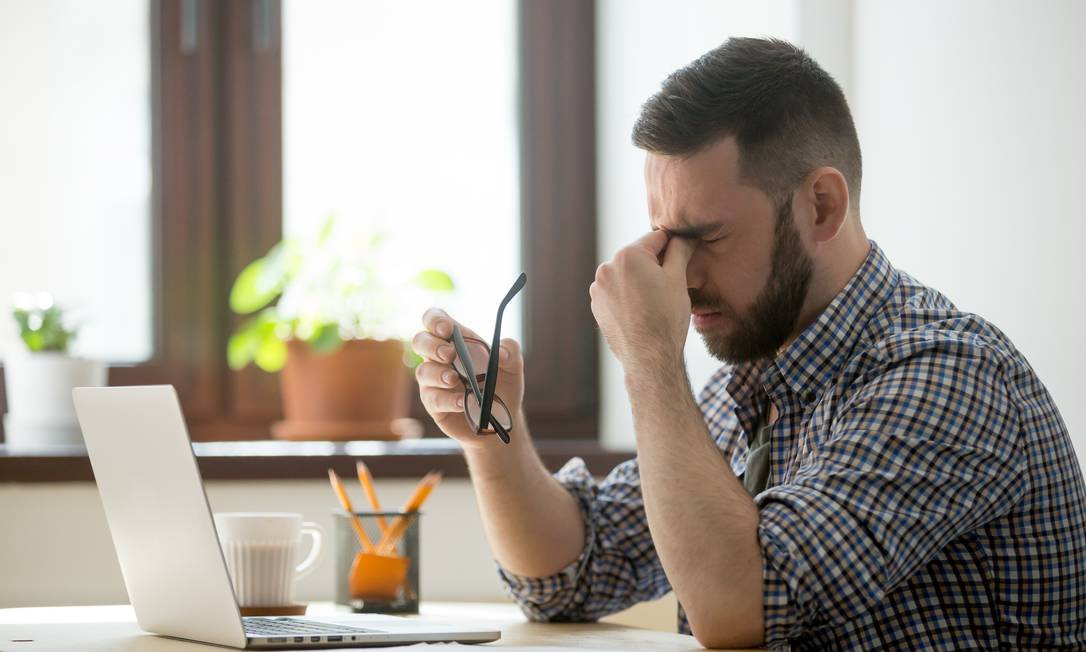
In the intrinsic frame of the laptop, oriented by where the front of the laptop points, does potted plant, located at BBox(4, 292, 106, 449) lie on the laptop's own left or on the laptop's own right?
on the laptop's own left

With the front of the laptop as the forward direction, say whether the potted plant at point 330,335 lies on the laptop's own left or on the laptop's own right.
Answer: on the laptop's own left

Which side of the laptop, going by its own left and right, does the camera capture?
right
